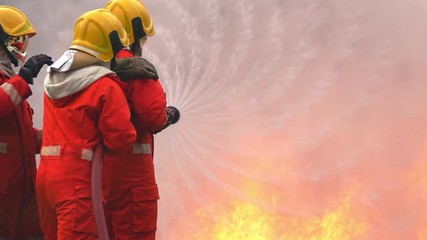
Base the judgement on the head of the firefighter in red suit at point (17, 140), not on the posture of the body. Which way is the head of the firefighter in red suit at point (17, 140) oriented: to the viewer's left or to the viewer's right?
to the viewer's right

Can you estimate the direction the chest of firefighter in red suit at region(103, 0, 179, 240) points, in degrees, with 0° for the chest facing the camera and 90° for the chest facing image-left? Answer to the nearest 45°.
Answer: approximately 270°

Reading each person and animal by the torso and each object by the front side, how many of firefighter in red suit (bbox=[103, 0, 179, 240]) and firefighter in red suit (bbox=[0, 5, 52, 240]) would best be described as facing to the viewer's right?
2

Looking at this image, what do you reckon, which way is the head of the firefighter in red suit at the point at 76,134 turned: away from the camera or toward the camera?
away from the camera

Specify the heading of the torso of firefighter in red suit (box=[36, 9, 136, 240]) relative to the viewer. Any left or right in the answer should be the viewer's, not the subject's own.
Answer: facing away from the viewer and to the right of the viewer

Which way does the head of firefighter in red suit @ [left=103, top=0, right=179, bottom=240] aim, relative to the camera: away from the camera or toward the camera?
away from the camera

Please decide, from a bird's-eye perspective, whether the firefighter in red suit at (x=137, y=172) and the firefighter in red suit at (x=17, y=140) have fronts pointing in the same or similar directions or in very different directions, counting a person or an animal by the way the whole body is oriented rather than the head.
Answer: same or similar directions

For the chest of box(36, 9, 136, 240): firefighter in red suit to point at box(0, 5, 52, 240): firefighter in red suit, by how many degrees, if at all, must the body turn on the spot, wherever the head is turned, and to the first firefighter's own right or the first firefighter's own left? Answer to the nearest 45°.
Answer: approximately 90° to the first firefighter's own left

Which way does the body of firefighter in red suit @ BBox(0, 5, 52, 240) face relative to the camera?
to the viewer's right

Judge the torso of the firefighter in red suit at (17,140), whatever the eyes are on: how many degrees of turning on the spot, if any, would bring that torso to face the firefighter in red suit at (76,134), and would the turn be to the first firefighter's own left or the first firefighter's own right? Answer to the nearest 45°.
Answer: approximately 45° to the first firefighter's own right
